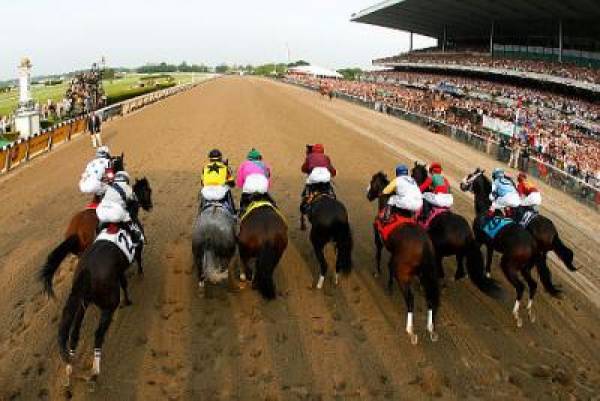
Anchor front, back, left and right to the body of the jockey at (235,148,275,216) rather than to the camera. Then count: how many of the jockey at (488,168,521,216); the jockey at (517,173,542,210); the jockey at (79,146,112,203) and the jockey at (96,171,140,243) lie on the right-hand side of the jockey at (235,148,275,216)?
2

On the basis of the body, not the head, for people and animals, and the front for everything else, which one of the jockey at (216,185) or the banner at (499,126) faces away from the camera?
the jockey

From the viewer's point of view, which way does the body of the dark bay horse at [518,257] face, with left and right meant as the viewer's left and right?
facing away from the viewer and to the left of the viewer

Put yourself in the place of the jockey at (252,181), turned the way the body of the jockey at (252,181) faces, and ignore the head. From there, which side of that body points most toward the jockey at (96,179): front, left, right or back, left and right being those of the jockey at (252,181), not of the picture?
left

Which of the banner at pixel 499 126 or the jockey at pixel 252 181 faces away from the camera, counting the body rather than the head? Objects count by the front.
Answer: the jockey

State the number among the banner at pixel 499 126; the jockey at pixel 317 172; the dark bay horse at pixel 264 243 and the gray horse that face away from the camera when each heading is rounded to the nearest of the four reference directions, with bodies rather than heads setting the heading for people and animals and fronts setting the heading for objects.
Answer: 3

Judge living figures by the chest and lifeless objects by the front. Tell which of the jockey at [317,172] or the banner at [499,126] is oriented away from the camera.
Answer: the jockey

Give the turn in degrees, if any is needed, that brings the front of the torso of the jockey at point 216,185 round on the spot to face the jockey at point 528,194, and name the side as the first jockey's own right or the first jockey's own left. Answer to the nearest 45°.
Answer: approximately 90° to the first jockey's own right

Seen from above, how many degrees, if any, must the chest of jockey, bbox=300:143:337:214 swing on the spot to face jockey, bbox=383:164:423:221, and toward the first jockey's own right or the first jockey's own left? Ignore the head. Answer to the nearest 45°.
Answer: approximately 135° to the first jockey's own right

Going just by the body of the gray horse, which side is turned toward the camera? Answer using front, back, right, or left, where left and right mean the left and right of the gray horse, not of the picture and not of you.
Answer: back

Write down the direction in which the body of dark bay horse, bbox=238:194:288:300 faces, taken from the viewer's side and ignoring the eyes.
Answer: away from the camera
